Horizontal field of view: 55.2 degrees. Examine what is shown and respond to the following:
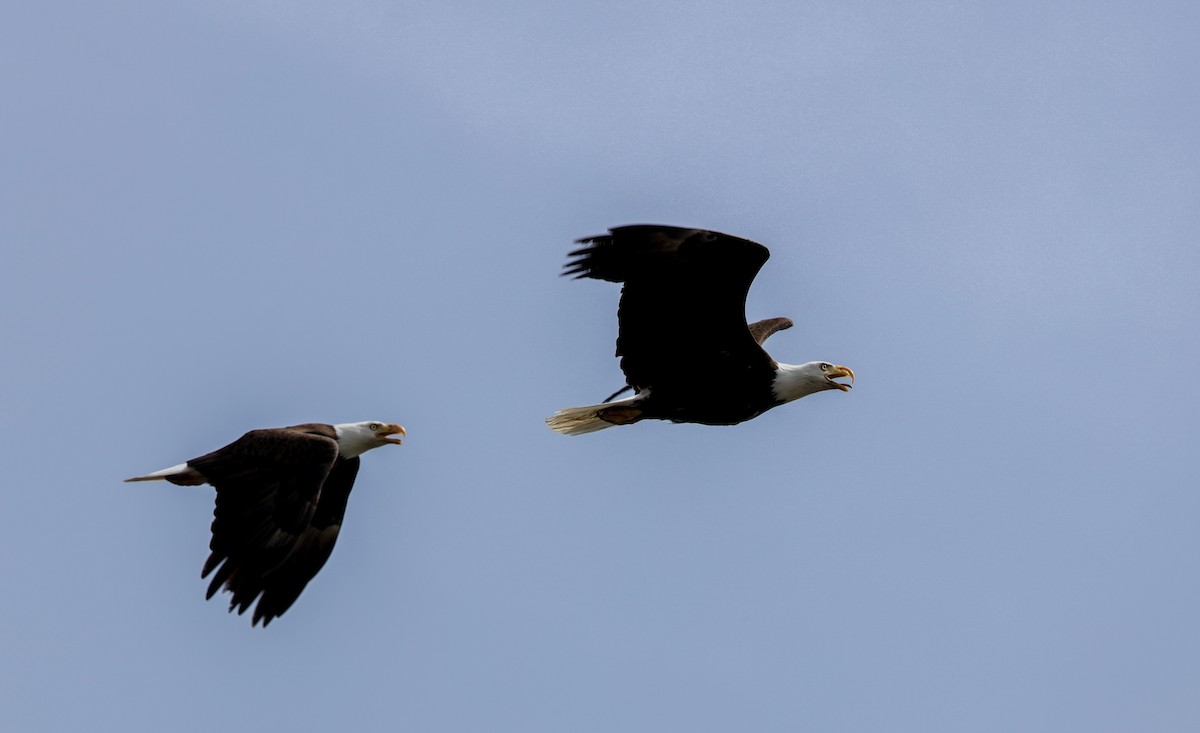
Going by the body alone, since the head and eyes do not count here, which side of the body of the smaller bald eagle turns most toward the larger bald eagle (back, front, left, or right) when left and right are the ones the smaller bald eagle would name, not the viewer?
front

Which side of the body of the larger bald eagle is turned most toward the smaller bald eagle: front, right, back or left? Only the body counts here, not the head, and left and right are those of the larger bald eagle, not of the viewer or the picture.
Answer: back

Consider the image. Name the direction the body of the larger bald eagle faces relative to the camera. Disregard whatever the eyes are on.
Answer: to the viewer's right

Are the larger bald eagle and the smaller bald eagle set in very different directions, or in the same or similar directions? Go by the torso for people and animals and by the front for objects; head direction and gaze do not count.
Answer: same or similar directions

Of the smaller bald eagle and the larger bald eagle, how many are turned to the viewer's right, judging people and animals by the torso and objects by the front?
2

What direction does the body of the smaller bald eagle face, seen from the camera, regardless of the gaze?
to the viewer's right
